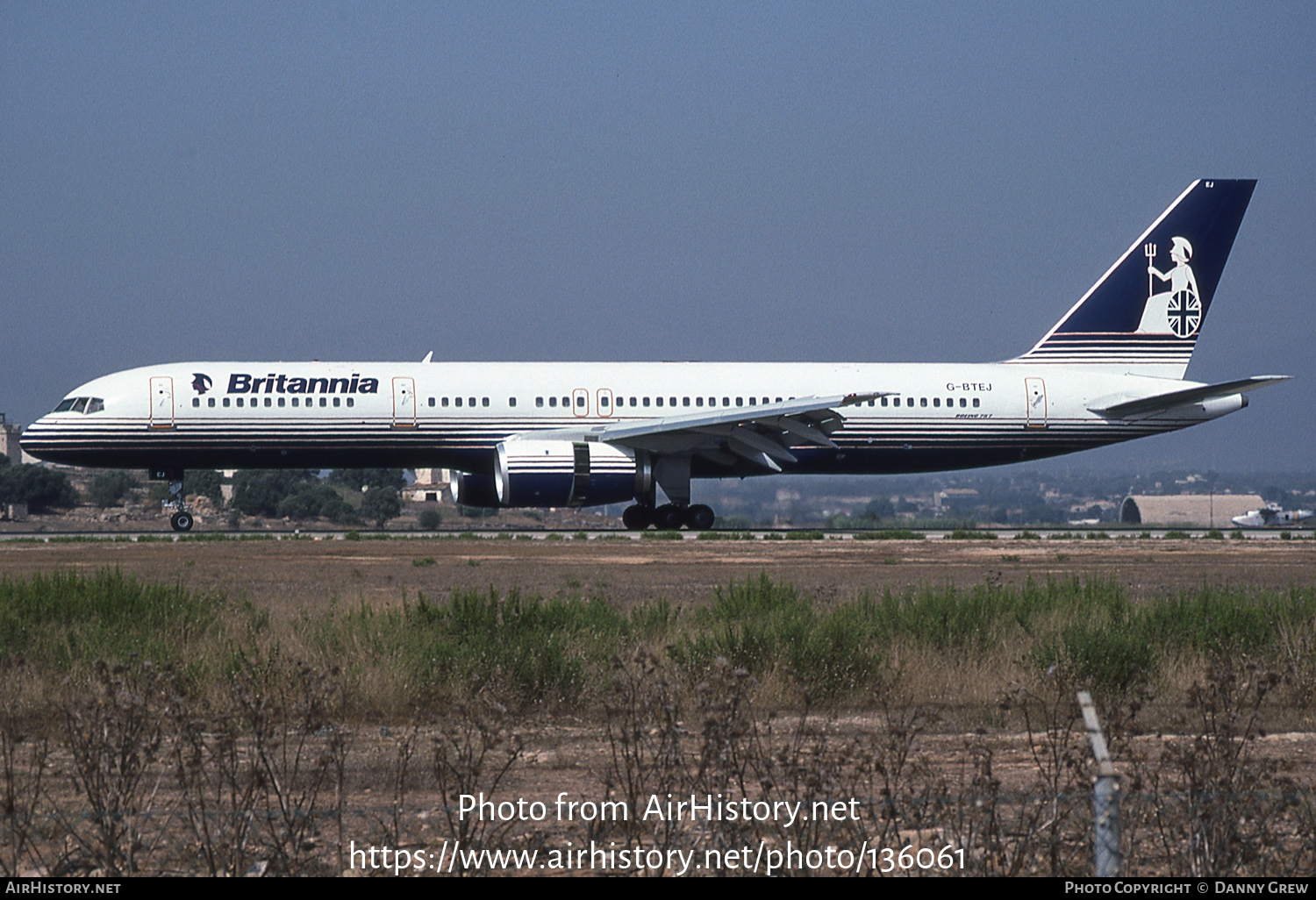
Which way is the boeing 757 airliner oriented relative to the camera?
to the viewer's left

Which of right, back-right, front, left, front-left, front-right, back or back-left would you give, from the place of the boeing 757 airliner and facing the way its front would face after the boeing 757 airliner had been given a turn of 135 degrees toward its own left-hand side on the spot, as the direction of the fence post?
front-right
